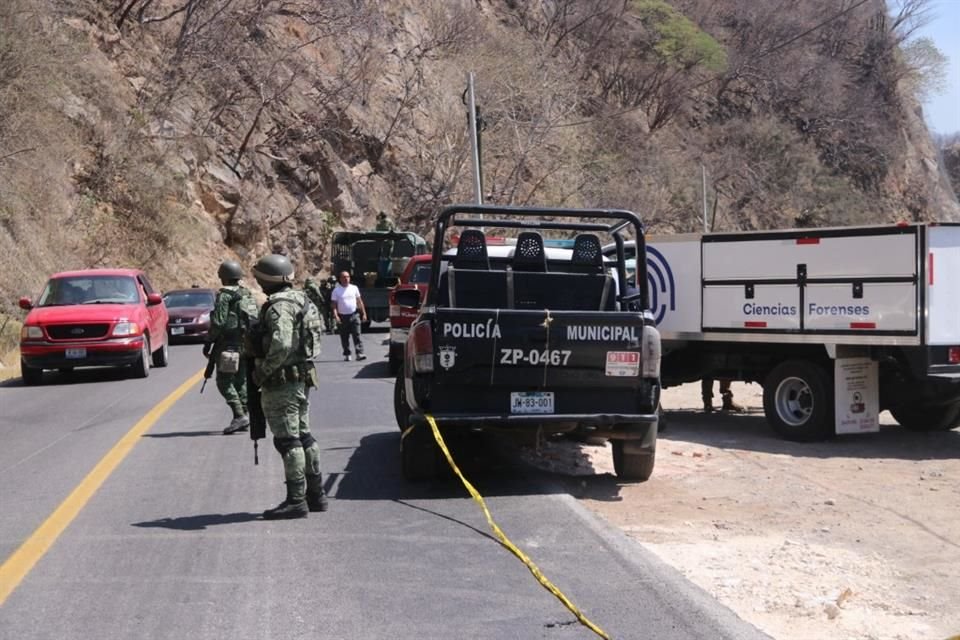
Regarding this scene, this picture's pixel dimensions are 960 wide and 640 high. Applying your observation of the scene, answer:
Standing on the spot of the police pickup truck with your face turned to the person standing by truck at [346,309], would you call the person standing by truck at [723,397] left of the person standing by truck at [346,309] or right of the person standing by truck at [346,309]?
right

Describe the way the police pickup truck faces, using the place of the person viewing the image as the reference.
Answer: facing away from the viewer

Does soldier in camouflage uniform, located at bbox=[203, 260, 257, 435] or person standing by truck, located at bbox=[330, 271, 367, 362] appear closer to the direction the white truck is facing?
the person standing by truck

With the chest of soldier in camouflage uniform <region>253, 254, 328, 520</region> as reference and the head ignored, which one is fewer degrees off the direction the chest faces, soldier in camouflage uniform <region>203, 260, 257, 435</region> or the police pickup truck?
the soldier in camouflage uniform

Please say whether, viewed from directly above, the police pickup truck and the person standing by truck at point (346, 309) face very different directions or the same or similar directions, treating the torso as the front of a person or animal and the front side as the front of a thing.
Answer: very different directions
